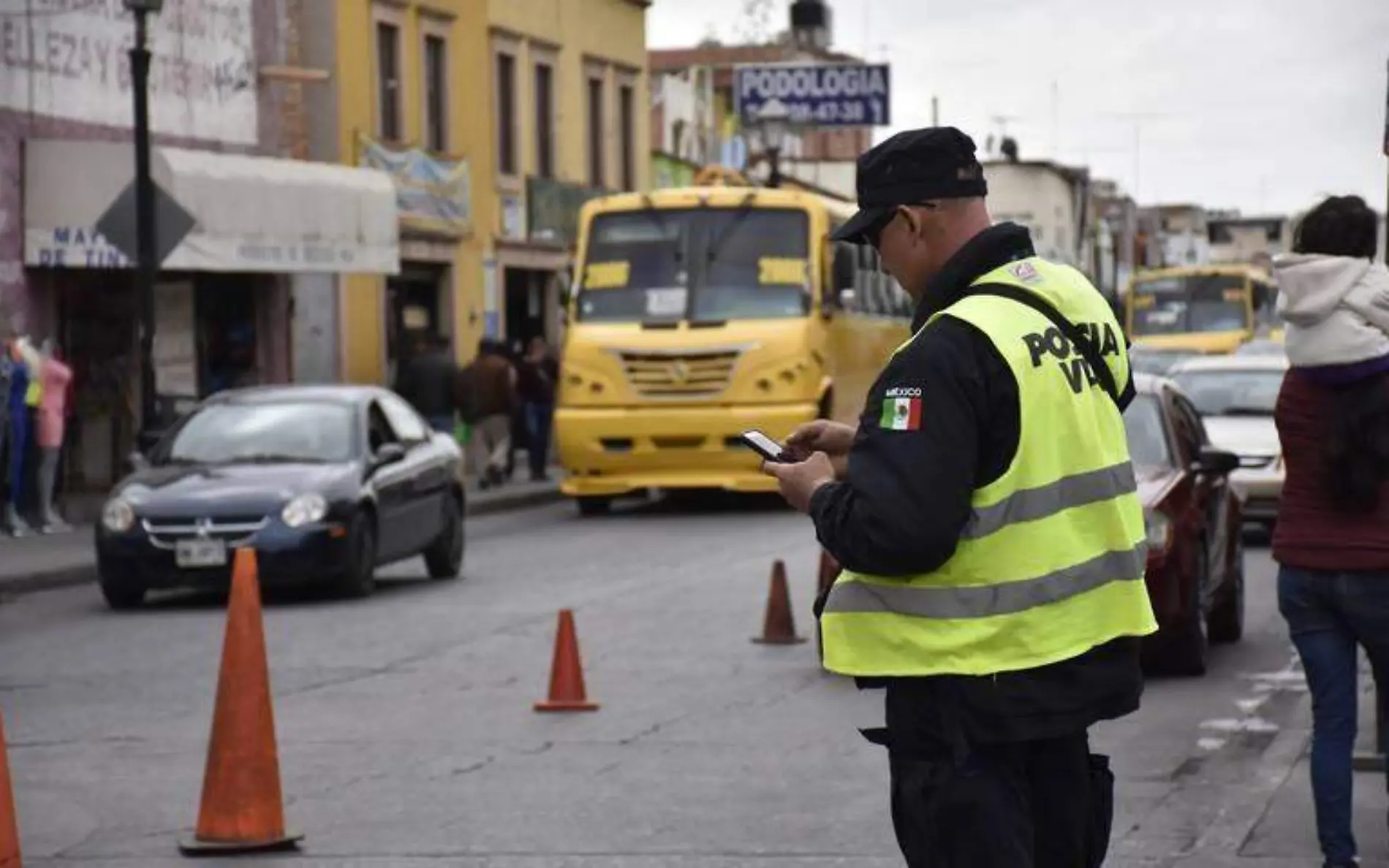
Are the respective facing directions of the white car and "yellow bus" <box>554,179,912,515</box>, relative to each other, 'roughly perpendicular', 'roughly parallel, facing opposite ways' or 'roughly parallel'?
roughly parallel

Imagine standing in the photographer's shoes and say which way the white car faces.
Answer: facing the viewer

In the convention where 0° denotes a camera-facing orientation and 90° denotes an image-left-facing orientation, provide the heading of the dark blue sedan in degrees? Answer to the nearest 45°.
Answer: approximately 45°

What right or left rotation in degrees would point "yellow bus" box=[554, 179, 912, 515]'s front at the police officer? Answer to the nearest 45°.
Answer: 0° — it already faces them

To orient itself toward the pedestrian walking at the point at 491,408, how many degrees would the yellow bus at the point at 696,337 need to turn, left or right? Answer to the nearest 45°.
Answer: approximately 135° to its right

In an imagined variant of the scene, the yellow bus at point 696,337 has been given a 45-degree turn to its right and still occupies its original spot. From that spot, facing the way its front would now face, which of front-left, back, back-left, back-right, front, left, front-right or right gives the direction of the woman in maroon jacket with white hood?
front-left

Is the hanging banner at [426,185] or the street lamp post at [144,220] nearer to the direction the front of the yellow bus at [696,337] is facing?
the street lamp post

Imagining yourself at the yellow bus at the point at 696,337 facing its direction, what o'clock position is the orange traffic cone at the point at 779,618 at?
The orange traffic cone is roughly at 12 o'clock from the yellow bus.

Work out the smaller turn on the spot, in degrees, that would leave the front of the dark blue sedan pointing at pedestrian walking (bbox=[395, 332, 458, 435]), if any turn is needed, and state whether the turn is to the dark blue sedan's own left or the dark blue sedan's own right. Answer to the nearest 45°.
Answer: approximately 135° to the dark blue sedan's own right

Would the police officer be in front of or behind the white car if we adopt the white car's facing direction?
in front

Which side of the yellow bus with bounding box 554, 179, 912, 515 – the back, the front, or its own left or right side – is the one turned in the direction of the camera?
front

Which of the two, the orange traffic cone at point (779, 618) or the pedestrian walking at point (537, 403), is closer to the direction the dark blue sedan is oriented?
the orange traffic cone

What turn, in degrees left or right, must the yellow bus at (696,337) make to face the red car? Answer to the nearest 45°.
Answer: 0° — it already faces it
